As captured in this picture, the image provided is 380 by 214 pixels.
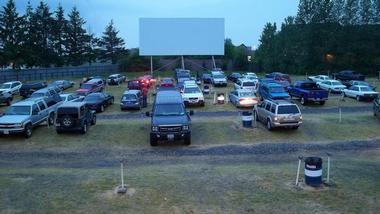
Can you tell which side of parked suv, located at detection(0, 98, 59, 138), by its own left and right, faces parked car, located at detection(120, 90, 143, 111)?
back

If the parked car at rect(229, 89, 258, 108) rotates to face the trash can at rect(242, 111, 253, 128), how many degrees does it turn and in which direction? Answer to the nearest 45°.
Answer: approximately 135° to its left

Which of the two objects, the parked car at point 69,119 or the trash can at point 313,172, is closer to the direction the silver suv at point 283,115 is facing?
the parked car

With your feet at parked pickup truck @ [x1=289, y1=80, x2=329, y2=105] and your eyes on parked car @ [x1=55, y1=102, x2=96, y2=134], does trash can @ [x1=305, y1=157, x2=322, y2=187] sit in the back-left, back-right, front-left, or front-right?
front-left

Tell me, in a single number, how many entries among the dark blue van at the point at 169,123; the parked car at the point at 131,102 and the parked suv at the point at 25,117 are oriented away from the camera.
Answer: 1

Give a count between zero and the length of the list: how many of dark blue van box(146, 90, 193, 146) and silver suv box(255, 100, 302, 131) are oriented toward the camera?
1

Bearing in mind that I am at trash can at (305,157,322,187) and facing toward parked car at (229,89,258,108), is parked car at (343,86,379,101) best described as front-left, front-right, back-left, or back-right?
front-right

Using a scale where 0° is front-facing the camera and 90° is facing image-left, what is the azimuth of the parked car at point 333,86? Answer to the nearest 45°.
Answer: approximately 135°

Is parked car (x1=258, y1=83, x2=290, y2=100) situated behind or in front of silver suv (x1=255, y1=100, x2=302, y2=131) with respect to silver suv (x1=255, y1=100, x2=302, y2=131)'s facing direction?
in front

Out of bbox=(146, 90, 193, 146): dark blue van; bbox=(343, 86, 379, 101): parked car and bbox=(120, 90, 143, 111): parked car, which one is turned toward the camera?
the dark blue van

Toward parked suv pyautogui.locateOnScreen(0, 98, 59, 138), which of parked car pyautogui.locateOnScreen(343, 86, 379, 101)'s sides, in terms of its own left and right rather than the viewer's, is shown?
left

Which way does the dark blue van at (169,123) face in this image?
toward the camera

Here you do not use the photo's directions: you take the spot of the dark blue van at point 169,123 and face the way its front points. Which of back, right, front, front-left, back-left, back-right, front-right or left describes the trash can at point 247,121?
back-left
